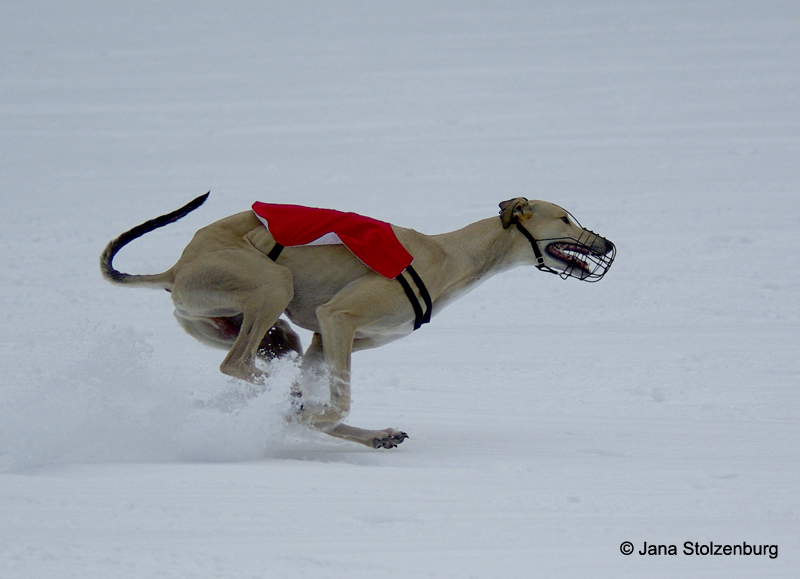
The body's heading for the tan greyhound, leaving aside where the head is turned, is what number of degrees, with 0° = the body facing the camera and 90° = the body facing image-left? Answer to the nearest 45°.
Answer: approximately 270°
